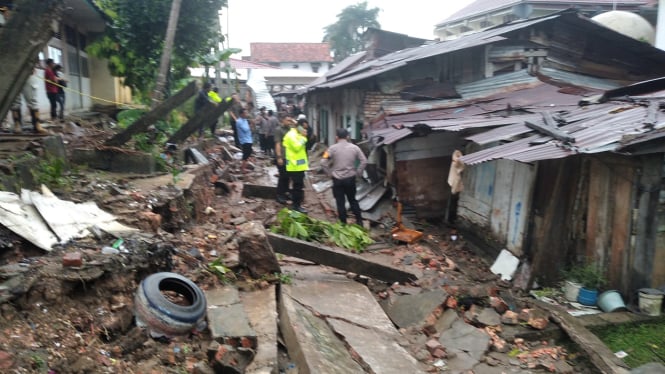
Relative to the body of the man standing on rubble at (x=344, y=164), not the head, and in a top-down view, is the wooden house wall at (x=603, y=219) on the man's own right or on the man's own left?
on the man's own right

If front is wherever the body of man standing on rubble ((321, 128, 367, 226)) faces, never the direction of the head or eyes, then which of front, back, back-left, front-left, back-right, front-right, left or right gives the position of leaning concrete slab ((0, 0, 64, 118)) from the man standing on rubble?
back-left

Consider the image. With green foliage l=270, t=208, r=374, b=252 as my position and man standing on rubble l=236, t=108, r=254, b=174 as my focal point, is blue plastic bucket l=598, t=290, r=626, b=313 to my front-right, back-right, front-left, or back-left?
back-right

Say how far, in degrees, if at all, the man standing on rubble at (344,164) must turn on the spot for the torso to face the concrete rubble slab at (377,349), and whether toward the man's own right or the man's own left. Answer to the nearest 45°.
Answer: approximately 180°

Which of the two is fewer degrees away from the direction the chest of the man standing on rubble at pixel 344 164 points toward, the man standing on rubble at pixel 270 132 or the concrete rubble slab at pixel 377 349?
the man standing on rubble

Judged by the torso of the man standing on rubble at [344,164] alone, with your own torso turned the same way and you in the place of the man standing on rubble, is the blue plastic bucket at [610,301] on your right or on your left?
on your right

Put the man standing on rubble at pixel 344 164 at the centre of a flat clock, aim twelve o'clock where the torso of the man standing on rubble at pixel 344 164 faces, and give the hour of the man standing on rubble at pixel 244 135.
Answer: the man standing on rubble at pixel 244 135 is roughly at 11 o'clock from the man standing on rubble at pixel 344 164.

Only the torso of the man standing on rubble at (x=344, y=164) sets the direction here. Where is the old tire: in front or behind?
behind

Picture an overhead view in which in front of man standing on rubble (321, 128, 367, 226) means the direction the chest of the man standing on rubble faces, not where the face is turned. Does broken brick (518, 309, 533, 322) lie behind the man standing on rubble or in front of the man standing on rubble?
behind

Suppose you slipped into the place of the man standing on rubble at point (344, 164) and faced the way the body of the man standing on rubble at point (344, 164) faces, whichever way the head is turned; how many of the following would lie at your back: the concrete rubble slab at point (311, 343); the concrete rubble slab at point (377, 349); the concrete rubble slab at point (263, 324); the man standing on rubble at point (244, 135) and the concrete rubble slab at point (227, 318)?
4

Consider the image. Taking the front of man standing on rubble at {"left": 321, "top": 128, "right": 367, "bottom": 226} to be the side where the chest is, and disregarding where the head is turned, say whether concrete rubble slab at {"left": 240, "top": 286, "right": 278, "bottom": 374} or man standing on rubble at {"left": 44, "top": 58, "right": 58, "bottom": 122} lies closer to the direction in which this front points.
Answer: the man standing on rubble
